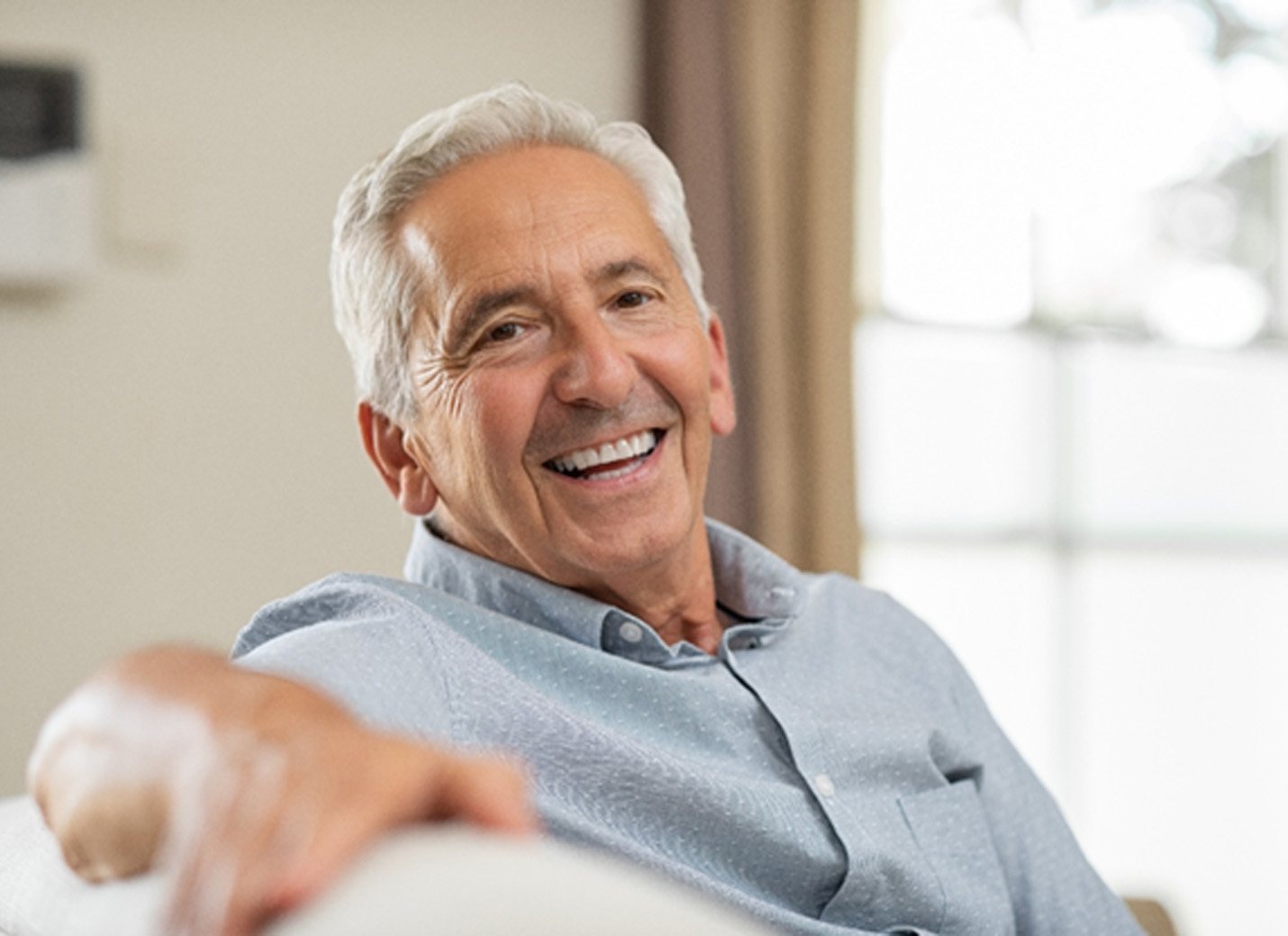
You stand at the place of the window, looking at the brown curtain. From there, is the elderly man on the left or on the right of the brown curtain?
left

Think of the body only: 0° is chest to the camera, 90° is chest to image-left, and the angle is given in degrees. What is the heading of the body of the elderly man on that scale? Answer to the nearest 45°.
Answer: approximately 315°

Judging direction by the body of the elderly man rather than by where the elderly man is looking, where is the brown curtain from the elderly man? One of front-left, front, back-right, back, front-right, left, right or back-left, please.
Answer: back-left

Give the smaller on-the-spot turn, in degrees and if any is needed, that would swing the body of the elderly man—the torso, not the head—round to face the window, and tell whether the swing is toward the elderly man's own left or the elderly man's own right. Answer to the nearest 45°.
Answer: approximately 90° to the elderly man's own left
